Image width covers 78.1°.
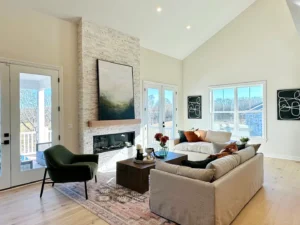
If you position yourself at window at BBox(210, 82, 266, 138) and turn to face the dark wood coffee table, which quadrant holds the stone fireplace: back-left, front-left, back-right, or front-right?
front-right

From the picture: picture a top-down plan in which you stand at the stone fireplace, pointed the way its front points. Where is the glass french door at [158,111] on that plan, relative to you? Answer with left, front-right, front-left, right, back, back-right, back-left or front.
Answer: left

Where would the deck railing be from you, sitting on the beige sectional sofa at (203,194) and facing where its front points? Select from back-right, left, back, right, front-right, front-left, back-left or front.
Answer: front-left

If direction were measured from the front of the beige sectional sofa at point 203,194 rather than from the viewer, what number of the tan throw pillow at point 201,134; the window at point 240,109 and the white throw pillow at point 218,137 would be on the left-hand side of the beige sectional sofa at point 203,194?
0

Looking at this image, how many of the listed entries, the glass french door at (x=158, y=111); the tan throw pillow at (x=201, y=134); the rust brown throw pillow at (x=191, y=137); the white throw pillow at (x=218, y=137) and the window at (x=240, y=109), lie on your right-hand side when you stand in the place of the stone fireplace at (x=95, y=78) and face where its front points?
0

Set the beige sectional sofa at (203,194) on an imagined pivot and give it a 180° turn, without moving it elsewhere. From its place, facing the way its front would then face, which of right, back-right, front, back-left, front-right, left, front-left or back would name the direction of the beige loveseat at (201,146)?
back-left

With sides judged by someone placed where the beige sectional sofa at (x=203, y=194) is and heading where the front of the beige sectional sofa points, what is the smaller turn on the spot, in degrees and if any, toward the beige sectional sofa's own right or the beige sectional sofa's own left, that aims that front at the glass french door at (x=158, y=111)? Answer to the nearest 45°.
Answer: approximately 45° to the beige sectional sofa's own right

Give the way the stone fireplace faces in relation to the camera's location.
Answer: facing the viewer and to the right of the viewer

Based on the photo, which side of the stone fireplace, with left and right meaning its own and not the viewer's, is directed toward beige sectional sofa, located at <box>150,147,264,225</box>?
front

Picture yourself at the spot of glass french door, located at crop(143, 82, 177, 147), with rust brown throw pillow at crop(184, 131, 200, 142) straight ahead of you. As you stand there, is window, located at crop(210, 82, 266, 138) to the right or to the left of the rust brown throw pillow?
left

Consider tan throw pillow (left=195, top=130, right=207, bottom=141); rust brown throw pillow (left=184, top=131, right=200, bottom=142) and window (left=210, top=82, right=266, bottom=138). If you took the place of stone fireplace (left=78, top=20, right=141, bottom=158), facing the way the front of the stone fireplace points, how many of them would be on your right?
0

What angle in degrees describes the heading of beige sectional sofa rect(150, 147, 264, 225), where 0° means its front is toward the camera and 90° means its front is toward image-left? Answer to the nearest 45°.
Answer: approximately 135°

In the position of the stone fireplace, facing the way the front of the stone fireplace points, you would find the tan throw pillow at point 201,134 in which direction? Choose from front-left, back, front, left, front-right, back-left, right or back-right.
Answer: front-left

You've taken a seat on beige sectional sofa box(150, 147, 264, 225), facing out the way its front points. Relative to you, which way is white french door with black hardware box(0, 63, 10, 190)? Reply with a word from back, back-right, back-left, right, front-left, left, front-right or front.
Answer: front-left

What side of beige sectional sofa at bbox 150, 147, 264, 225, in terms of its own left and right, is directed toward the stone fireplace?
front

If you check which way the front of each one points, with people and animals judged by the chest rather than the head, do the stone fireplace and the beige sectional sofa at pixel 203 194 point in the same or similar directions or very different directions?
very different directions

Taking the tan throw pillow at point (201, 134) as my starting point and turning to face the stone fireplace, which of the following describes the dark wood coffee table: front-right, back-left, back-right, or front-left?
front-left

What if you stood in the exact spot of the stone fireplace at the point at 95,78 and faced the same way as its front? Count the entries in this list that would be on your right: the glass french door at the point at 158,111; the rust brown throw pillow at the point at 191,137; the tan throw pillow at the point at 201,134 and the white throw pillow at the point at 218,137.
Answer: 0

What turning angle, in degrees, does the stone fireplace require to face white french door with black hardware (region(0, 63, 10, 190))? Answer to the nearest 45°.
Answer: approximately 90° to its right
